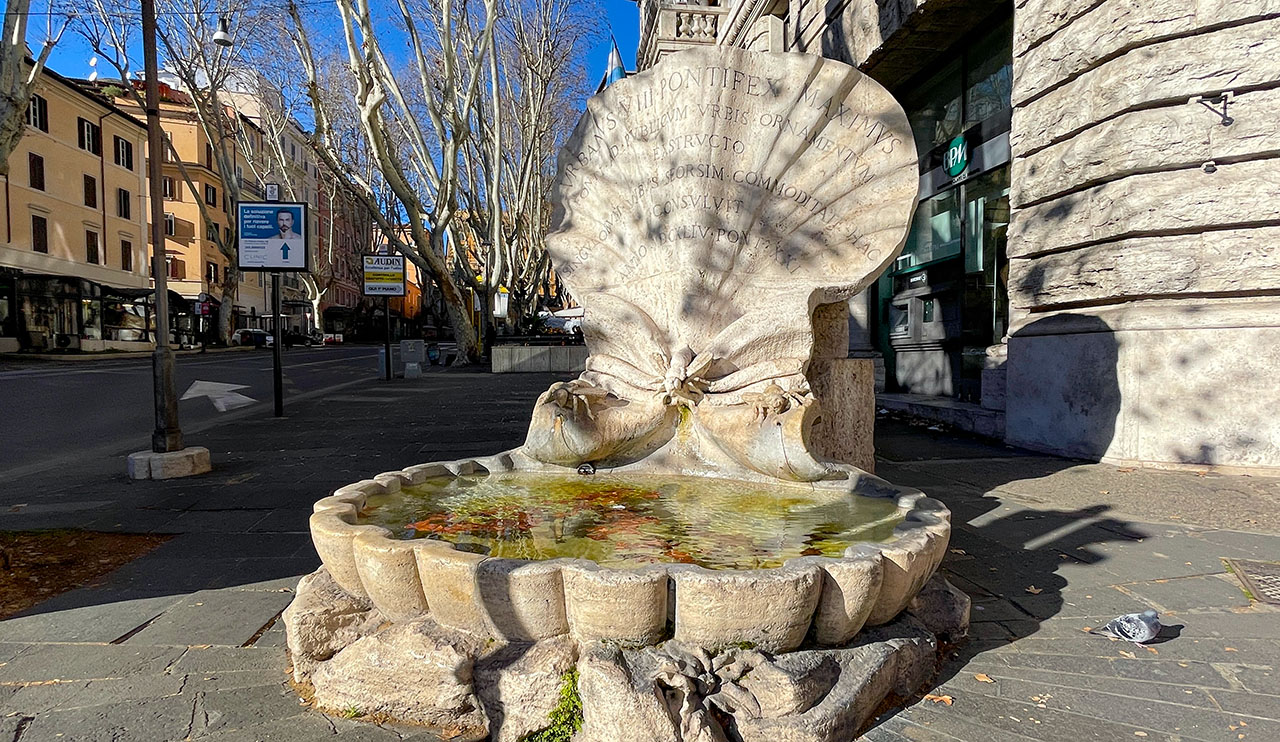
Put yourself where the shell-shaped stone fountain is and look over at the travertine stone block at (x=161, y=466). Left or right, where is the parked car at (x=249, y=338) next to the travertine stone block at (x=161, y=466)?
right

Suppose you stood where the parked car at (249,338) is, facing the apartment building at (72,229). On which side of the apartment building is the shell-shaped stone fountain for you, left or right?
left

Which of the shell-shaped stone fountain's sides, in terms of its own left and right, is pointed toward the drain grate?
left

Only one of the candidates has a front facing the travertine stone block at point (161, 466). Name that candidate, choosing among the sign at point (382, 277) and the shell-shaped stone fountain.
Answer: the sign

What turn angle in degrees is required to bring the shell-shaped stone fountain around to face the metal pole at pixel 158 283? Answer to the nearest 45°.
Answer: approximately 135° to its right

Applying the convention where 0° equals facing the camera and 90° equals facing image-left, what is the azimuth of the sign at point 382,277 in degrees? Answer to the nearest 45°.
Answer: approximately 0°

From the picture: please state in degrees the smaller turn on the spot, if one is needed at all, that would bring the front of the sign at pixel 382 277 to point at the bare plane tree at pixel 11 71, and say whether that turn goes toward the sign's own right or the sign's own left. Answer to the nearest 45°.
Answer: approximately 45° to the sign's own right

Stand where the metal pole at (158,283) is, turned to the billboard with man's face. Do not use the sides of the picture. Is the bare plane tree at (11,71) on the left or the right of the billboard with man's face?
left

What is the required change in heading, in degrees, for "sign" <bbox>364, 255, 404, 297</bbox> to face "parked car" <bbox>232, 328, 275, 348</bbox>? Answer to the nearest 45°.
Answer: approximately 180°

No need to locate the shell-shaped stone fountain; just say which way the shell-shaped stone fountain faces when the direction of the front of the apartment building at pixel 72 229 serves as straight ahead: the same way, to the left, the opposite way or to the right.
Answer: to the right
